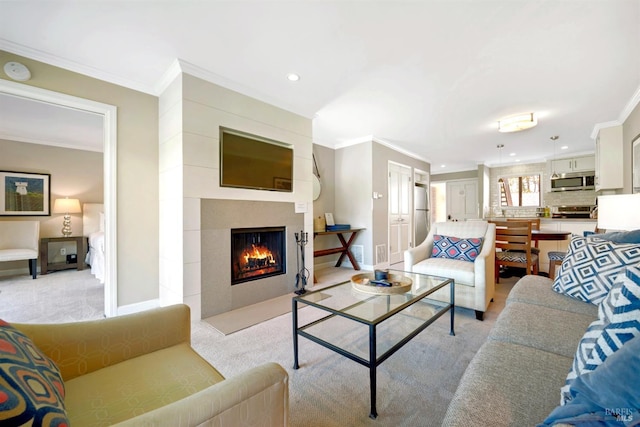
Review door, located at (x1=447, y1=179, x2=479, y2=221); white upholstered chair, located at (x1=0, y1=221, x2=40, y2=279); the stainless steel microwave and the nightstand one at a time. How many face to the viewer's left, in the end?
0

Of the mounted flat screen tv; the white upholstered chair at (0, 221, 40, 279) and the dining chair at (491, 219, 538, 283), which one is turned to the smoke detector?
the white upholstered chair

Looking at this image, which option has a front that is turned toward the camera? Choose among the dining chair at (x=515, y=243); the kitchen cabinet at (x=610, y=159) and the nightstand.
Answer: the nightstand

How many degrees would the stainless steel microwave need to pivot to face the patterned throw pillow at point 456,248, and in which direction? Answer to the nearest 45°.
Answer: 0° — it already faces it

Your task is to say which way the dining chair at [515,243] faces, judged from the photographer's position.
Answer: facing away from the viewer and to the right of the viewer

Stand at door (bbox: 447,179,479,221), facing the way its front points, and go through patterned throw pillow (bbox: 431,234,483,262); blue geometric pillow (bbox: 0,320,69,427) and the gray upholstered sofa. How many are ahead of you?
3

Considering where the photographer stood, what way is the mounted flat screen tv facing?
facing the viewer and to the right of the viewer

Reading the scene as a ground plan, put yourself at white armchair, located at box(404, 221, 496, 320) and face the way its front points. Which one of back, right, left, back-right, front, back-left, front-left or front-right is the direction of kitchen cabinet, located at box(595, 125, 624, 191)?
back

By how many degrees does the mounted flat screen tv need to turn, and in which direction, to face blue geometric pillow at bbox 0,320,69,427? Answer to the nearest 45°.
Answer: approximately 45° to its right

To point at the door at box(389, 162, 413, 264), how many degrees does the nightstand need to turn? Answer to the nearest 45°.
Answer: approximately 45° to its left

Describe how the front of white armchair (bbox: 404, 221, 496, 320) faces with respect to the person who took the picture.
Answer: facing the viewer and to the left of the viewer

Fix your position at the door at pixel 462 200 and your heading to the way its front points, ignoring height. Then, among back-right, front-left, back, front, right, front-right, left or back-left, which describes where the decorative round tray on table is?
front

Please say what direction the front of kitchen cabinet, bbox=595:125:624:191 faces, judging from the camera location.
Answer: facing to the left of the viewer

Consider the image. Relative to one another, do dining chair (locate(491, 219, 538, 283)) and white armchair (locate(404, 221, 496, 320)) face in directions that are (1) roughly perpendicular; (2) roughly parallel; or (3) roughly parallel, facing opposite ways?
roughly parallel, facing opposite ways

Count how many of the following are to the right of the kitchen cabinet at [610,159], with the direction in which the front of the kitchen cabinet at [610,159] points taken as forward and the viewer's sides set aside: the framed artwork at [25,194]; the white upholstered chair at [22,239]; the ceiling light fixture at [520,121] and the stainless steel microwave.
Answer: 1

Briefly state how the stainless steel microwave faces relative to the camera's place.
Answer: facing the viewer

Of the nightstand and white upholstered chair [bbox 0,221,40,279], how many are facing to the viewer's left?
0

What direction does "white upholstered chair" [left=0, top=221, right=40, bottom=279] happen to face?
toward the camera

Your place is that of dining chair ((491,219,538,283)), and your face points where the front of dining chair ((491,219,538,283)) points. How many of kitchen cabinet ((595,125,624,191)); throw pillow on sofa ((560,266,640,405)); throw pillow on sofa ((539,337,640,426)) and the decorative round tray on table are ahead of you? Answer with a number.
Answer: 1

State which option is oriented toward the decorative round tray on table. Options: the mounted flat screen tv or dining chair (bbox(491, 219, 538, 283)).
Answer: the mounted flat screen tv

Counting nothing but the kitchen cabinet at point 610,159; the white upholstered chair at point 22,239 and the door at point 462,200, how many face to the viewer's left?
1

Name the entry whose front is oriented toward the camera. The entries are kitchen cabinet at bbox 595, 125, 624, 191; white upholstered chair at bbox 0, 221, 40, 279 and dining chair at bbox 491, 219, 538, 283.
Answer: the white upholstered chair
